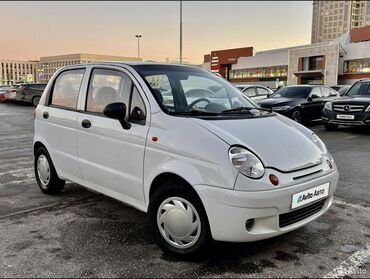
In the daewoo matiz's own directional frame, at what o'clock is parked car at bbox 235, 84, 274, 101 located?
The parked car is roughly at 8 o'clock from the daewoo matiz.

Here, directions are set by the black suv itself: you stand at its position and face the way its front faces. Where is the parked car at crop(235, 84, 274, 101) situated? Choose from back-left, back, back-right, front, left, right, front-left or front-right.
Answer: right

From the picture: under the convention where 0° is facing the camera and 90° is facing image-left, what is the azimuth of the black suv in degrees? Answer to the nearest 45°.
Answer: approximately 45°

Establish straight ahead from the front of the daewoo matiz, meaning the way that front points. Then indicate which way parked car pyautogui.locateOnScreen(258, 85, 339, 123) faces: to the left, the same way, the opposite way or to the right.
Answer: to the right

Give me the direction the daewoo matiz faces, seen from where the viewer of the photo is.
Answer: facing the viewer and to the right of the viewer

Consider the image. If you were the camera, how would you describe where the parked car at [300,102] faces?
facing the viewer and to the left of the viewer

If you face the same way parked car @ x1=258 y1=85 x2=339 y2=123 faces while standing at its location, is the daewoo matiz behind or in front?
in front

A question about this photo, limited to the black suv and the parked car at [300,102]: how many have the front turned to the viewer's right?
0

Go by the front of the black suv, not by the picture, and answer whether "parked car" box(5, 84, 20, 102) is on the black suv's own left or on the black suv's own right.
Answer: on the black suv's own right

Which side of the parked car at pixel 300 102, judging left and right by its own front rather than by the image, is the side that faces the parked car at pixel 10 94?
right

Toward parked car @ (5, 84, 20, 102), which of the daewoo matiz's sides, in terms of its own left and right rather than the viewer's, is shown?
back

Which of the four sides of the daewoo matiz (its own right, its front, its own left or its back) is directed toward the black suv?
left

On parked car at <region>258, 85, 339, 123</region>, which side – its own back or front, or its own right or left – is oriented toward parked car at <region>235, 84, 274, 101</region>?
right

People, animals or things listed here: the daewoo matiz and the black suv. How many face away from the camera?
0
